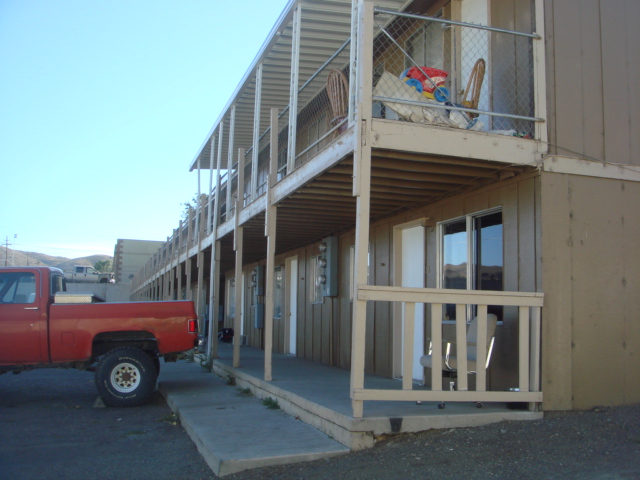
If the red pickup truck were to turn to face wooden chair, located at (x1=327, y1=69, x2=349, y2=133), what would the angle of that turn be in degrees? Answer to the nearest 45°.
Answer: approximately 135° to its left

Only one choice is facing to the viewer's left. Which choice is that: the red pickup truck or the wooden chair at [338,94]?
the red pickup truck

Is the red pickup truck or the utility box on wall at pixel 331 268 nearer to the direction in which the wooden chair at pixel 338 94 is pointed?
the utility box on wall

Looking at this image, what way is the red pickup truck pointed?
to the viewer's left
